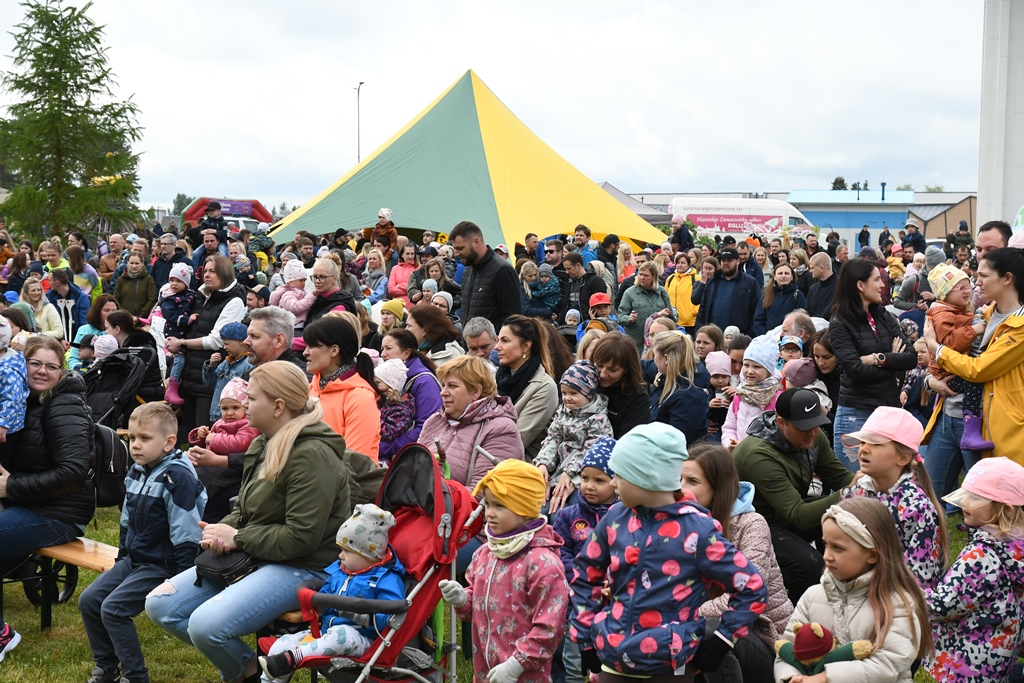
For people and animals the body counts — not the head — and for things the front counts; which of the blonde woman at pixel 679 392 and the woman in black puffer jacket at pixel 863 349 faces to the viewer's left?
the blonde woman

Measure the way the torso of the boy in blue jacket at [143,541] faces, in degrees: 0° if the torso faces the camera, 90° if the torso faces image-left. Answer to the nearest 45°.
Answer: approximately 45°

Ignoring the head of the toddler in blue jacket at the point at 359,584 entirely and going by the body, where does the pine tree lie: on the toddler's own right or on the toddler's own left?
on the toddler's own right

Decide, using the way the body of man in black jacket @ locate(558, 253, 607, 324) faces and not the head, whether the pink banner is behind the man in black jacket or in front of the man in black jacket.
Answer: behind

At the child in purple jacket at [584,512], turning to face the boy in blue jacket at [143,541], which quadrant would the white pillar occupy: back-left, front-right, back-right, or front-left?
back-right

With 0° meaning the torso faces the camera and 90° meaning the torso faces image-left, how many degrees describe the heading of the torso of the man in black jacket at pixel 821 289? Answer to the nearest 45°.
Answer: approximately 45°

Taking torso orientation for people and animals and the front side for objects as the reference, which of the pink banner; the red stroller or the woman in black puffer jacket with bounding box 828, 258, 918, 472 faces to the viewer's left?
the red stroller

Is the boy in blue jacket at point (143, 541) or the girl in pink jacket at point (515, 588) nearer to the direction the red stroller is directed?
the boy in blue jacket

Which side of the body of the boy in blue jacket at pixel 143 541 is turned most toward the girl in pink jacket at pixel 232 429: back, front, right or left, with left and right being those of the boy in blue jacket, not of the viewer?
back
